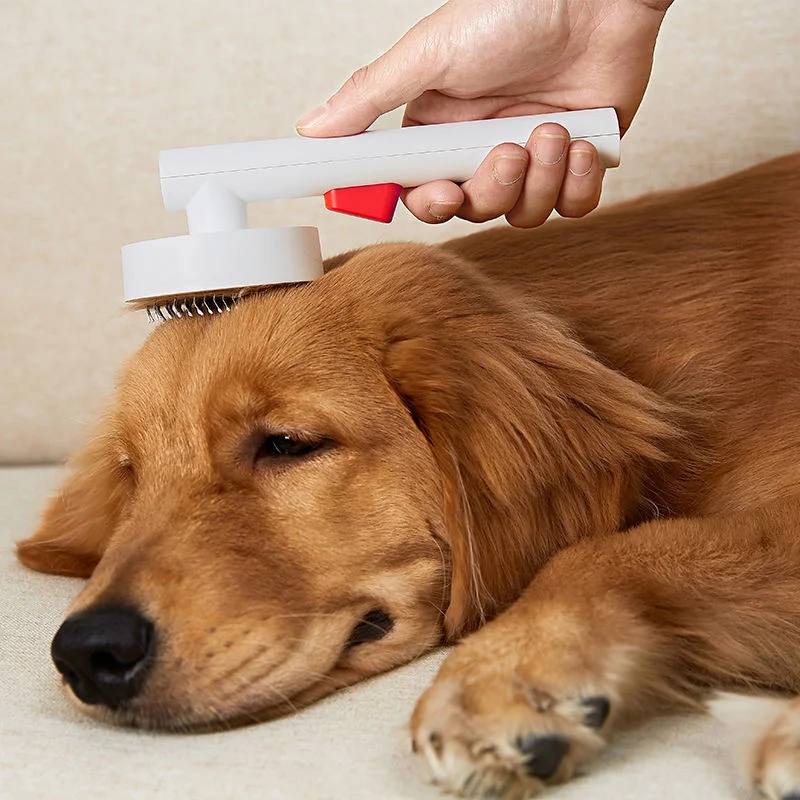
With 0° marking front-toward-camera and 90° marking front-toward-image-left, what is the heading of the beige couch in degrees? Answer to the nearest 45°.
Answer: approximately 0°

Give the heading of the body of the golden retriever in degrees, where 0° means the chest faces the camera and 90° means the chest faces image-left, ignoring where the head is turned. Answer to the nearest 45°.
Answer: approximately 45°
